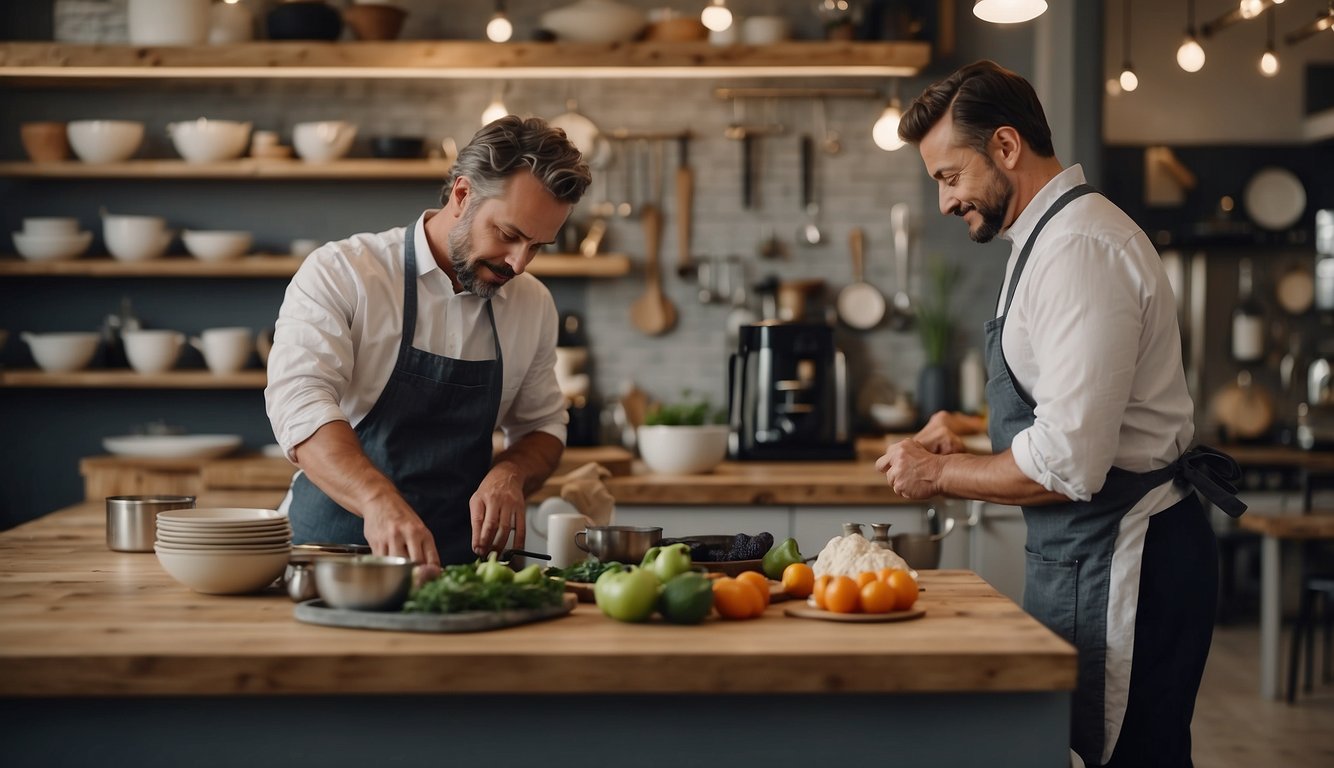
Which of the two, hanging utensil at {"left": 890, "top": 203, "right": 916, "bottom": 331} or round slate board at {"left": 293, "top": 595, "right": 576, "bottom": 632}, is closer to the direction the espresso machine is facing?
the round slate board

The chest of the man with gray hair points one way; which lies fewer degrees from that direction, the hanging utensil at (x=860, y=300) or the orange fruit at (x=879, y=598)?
the orange fruit

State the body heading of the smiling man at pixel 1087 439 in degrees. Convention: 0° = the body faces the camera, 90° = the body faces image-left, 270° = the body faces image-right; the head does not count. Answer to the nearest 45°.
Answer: approximately 90°

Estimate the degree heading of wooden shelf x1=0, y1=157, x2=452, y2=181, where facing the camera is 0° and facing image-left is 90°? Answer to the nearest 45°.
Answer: approximately 0°

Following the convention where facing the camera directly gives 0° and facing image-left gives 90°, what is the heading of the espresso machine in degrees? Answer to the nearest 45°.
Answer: approximately 0°

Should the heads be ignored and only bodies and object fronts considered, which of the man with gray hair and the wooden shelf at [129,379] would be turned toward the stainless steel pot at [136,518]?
the wooden shelf

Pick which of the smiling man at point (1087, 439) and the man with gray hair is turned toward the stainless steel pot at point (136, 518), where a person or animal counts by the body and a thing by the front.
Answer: the smiling man
